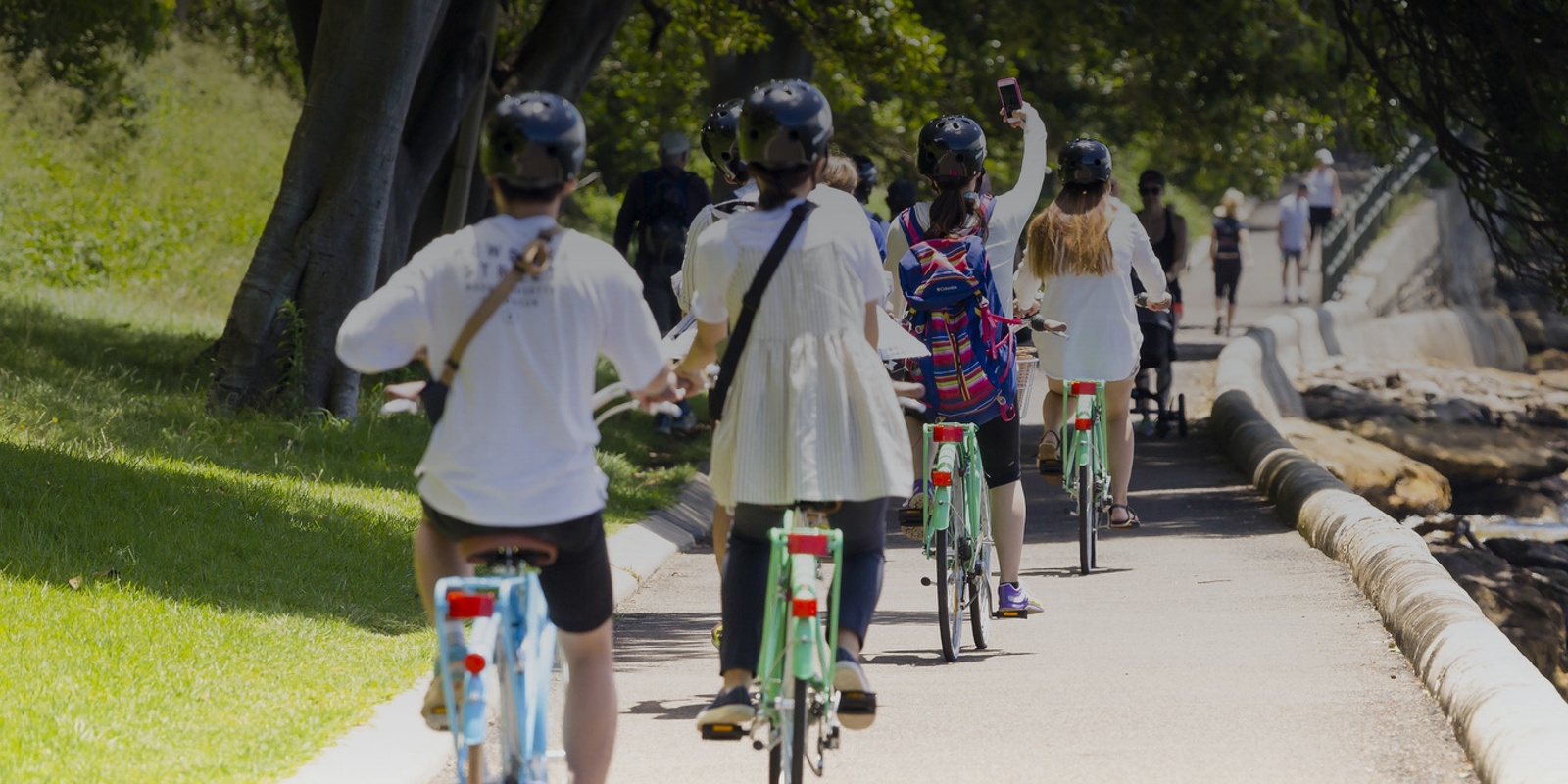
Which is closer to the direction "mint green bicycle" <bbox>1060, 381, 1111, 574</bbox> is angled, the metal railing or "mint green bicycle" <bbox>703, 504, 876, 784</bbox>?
the metal railing

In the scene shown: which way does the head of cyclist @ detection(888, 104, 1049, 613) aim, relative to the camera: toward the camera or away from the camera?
away from the camera

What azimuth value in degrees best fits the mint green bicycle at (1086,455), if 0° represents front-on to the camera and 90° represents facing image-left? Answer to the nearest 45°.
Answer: approximately 180°

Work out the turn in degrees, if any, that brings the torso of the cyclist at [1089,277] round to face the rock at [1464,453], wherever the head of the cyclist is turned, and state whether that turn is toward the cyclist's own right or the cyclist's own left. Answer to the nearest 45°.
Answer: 0° — they already face it

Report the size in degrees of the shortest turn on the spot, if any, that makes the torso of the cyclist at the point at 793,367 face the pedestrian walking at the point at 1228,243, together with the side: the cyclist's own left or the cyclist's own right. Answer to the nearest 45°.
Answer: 0° — they already face them

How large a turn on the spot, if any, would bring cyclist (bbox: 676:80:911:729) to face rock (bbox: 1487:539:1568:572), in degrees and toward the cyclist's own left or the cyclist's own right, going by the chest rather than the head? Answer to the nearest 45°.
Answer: approximately 45° to the cyclist's own right

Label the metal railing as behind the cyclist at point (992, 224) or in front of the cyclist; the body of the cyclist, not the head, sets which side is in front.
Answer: in front

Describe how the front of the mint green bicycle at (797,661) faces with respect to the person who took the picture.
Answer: facing away from the viewer

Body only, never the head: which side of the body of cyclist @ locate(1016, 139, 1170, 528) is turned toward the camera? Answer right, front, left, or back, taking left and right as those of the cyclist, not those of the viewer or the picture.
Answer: back

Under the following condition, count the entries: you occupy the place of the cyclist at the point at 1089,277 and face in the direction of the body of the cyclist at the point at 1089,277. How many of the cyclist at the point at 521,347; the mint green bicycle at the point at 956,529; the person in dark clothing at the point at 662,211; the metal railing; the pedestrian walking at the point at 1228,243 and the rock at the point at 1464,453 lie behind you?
2

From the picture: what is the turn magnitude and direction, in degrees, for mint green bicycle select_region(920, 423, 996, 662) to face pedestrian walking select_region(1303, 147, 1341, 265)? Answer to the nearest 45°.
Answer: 0° — it already faces them

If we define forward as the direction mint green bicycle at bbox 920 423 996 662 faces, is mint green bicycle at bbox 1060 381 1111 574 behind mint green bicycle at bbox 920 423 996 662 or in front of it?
in front

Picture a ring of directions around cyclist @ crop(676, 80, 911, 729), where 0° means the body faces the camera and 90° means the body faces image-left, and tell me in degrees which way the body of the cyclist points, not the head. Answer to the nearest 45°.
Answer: approximately 180°

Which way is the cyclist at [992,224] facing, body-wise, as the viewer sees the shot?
away from the camera

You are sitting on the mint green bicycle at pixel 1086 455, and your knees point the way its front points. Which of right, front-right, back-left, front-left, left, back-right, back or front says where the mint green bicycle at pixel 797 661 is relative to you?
back

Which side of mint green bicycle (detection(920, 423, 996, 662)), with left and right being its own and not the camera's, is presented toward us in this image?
back

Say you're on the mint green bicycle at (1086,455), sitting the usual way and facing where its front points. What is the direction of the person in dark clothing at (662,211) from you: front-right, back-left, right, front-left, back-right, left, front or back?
front-left
